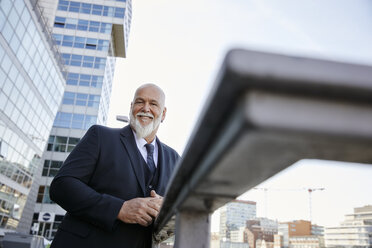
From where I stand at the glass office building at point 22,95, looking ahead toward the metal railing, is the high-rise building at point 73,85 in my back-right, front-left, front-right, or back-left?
back-left

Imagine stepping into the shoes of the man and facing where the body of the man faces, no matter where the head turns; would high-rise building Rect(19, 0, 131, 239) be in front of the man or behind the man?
behind

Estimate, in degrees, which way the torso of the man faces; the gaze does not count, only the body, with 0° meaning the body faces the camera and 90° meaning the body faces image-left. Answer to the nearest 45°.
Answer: approximately 315°

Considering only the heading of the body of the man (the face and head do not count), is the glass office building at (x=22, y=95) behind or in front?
behind
